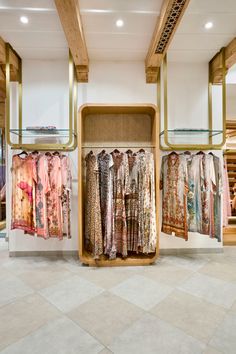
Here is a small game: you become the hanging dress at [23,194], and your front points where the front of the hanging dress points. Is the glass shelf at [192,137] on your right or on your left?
on your left

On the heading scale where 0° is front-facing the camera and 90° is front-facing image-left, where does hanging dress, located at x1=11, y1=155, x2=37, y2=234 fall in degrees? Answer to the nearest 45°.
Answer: approximately 0°

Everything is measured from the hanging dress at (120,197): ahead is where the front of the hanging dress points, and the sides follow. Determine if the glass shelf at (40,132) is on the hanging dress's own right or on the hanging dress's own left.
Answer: on the hanging dress's own right

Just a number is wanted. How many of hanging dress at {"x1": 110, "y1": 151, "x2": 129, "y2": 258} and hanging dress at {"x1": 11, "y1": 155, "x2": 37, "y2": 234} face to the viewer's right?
0

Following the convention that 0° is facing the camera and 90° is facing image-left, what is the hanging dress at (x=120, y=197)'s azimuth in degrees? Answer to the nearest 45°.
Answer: approximately 45°

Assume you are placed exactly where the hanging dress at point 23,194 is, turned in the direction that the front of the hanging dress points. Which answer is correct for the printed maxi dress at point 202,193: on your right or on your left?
on your left
